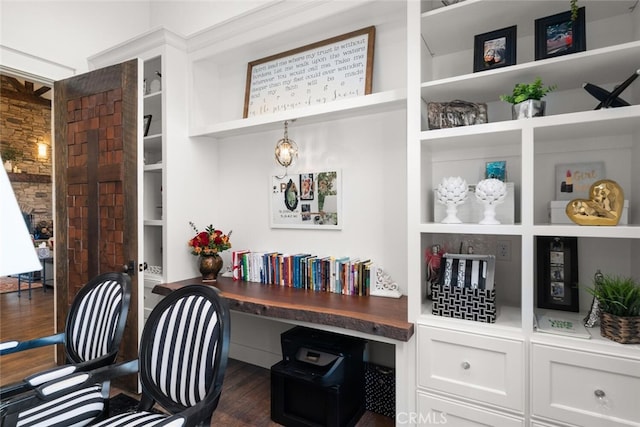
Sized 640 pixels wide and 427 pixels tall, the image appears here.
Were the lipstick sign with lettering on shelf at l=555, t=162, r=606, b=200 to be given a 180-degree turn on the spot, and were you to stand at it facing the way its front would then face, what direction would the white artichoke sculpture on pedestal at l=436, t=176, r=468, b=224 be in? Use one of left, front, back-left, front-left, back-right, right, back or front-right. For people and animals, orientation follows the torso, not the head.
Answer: back-left

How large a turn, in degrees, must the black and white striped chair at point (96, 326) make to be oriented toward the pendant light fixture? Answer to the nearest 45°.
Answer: approximately 135° to its left

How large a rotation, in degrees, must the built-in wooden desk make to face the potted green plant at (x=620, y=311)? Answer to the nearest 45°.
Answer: approximately 90° to its left

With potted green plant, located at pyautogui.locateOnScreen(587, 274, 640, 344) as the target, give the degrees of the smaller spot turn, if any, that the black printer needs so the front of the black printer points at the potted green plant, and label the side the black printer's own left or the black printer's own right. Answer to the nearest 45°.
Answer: approximately 90° to the black printer's own left

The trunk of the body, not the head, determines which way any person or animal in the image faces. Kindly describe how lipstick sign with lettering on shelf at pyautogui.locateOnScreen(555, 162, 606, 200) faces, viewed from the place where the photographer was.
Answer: facing the viewer

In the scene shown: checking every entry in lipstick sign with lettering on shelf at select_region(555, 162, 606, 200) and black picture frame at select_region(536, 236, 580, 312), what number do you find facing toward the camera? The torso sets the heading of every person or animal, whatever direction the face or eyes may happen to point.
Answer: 2

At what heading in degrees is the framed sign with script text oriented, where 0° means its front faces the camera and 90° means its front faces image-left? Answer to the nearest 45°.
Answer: approximately 45°

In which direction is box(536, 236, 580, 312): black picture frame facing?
toward the camera
